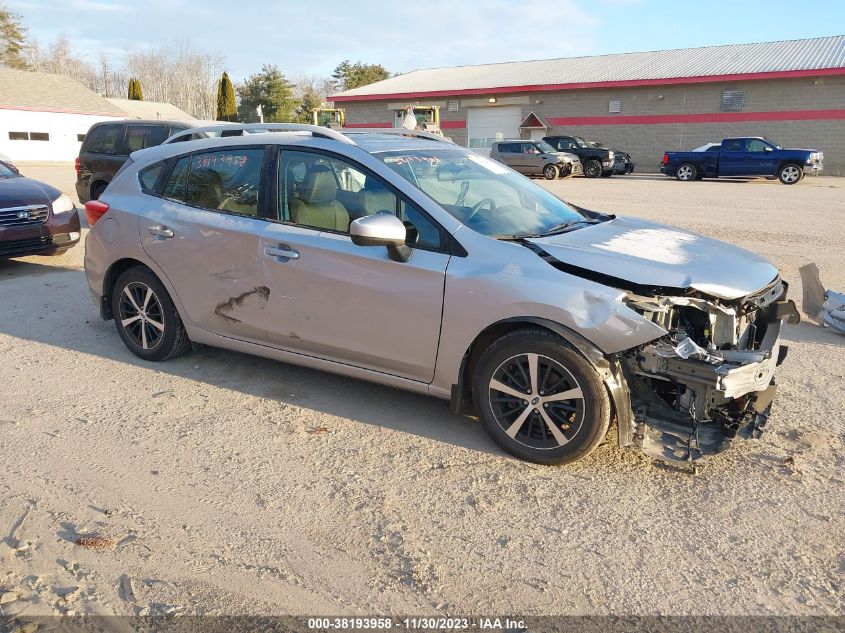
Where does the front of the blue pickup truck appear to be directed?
to the viewer's right

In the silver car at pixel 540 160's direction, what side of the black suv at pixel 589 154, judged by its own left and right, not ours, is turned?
right

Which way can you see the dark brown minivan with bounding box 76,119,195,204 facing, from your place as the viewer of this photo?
facing to the right of the viewer

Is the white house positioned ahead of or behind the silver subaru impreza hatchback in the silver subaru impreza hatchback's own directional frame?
behind

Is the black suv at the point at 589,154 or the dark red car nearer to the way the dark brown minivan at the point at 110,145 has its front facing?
the black suv

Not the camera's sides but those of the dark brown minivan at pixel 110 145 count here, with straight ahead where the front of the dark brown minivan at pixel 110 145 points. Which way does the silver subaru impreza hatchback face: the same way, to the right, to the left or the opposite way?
to the right

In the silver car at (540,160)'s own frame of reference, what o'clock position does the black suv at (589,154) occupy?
The black suv is roughly at 9 o'clock from the silver car.

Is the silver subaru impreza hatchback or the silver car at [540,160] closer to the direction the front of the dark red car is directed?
the silver subaru impreza hatchback

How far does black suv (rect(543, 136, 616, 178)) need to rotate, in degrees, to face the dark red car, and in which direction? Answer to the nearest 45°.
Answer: approximately 45° to its right

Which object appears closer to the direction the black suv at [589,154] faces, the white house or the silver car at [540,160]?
the silver car

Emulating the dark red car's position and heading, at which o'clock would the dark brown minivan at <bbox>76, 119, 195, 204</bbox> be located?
The dark brown minivan is roughly at 8 o'clock from the dark red car.

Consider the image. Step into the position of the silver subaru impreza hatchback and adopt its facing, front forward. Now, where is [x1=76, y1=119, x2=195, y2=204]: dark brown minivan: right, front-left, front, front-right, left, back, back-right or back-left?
back
